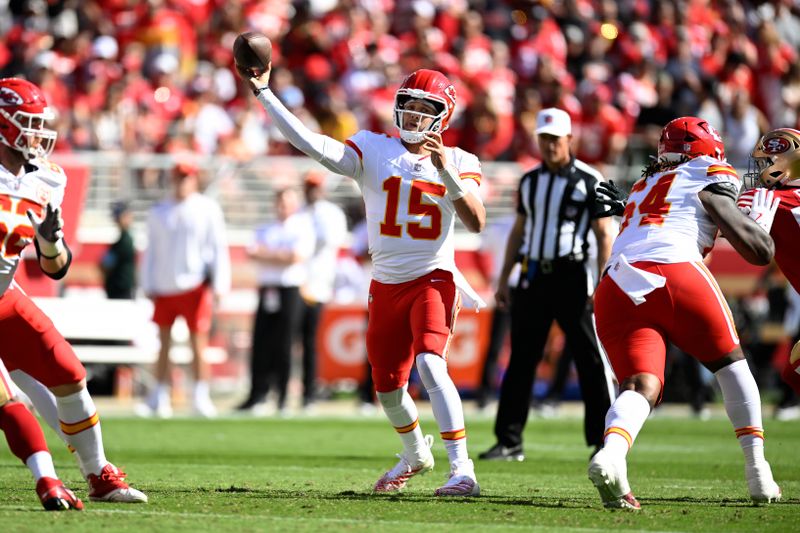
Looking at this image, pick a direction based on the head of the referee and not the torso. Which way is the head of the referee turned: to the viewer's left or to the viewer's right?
to the viewer's left

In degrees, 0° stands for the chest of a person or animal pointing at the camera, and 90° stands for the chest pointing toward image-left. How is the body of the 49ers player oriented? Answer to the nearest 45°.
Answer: approximately 90°

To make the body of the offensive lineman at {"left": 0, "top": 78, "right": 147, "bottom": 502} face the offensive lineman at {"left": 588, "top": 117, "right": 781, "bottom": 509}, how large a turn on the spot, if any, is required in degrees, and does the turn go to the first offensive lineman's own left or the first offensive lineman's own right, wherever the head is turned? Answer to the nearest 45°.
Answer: approximately 45° to the first offensive lineman's own left

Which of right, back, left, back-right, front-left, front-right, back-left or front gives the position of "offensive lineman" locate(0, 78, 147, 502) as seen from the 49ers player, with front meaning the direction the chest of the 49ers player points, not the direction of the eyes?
front-left

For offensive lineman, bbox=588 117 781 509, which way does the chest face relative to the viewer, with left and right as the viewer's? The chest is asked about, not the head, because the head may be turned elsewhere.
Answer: facing away from the viewer and to the right of the viewer

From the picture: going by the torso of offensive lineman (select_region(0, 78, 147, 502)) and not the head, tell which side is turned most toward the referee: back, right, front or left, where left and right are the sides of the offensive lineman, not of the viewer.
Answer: left

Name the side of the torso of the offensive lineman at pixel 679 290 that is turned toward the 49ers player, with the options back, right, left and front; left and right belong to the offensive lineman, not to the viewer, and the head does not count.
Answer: front

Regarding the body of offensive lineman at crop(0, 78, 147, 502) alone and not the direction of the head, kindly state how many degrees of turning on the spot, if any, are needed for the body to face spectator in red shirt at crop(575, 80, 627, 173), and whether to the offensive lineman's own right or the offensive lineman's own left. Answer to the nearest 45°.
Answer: approximately 90° to the offensive lineman's own left

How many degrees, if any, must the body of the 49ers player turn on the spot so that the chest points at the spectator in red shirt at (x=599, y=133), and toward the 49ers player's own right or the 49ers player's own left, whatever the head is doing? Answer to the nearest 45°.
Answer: approximately 90° to the 49ers player's own right

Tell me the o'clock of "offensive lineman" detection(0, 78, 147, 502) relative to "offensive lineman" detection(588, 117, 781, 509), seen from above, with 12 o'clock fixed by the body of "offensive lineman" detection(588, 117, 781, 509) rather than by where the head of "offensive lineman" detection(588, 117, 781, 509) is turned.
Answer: "offensive lineman" detection(0, 78, 147, 502) is roughly at 7 o'clock from "offensive lineman" detection(588, 117, 781, 509).

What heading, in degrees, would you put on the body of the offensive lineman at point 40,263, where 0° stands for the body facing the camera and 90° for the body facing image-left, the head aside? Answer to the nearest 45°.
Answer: approximately 315°

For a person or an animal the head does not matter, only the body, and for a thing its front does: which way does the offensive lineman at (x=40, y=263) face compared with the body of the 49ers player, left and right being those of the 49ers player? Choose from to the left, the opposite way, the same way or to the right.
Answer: the opposite way

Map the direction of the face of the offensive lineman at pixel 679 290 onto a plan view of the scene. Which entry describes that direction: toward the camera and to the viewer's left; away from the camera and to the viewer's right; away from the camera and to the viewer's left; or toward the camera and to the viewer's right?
away from the camera and to the viewer's right

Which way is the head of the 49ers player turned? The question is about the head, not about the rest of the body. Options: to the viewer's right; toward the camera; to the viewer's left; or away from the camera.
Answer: to the viewer's left

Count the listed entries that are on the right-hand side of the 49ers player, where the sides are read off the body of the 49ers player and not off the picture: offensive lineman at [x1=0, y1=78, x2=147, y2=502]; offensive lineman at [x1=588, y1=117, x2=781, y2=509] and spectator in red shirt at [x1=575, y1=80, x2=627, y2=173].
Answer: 1

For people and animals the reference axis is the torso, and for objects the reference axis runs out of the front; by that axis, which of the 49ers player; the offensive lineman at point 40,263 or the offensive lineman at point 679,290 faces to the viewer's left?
the 49ers player
